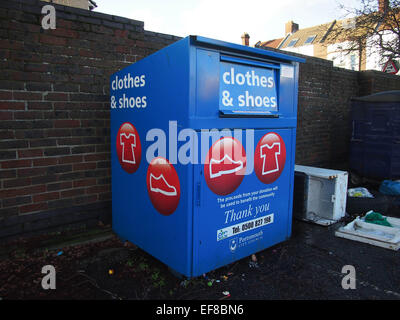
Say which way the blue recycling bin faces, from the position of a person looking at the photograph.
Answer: facing the viewer and to the right of the viewer

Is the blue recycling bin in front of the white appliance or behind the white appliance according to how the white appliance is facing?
in front

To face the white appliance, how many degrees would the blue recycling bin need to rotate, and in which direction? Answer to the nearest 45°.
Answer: approximately 90° to its left

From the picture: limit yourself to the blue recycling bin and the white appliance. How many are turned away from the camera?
0

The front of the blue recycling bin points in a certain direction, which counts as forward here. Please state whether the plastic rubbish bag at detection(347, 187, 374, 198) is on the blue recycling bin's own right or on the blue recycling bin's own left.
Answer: on the blue recycling bin's own left

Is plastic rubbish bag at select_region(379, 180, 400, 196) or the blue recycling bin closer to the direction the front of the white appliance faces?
the blue recycling bin

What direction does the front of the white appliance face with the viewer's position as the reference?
facing the viewer and to the left of the viewer

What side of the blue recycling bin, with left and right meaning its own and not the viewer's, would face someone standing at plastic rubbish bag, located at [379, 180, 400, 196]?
left
